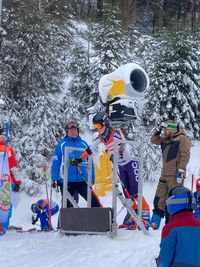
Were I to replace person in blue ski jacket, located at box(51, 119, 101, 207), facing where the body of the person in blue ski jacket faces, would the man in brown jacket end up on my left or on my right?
on my left

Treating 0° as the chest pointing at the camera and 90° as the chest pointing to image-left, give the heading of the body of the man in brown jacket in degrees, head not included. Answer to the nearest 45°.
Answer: approximately 45°

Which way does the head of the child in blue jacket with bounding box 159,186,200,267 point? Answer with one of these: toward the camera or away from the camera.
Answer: away from the camera

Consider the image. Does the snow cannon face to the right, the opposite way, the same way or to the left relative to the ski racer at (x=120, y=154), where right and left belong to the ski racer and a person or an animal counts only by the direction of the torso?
to the left

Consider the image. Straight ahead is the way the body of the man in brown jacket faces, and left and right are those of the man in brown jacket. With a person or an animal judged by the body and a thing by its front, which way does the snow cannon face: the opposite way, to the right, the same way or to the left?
to the left

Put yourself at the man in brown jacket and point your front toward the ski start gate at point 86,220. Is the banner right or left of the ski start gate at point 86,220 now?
right

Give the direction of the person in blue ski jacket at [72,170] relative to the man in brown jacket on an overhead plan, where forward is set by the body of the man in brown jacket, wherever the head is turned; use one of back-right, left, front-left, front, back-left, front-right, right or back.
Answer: front-right

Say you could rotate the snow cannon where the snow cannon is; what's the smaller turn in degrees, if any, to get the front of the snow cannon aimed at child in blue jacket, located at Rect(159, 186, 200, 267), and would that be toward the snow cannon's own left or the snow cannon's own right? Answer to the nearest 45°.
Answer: approximately 45° to the snow cannon's own right

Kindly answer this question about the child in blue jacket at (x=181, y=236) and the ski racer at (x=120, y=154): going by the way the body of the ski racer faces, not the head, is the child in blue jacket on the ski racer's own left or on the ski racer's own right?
on the ski racer's own left

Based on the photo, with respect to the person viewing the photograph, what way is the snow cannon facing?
facing the viewer and to the right of the viewer

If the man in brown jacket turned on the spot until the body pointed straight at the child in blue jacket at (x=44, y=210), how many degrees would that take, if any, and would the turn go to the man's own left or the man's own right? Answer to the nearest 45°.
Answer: approximately 45° to the man's own right

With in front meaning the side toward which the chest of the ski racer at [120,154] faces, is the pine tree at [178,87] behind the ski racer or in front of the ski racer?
behind

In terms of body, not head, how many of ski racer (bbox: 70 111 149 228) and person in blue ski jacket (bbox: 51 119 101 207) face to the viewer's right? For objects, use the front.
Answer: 0

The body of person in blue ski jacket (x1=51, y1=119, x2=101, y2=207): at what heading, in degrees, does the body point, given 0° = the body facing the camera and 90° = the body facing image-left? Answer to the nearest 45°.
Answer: approximately 0°
